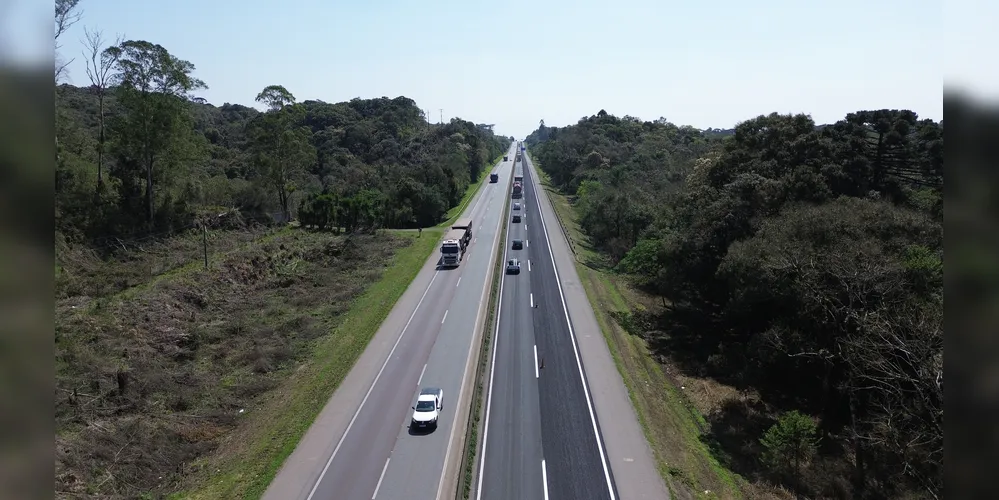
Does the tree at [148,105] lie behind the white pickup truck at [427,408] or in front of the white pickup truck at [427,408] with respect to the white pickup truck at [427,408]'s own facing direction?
behind

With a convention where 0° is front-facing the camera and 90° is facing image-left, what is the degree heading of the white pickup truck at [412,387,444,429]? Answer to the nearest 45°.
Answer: approximately 0°

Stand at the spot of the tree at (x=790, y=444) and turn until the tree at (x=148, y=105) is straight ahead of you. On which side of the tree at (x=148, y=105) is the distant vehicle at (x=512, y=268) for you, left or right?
right

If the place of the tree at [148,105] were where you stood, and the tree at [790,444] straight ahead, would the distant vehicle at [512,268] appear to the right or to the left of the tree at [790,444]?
left

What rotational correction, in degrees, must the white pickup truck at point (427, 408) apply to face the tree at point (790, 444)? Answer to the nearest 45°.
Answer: approximately 90° to its left
